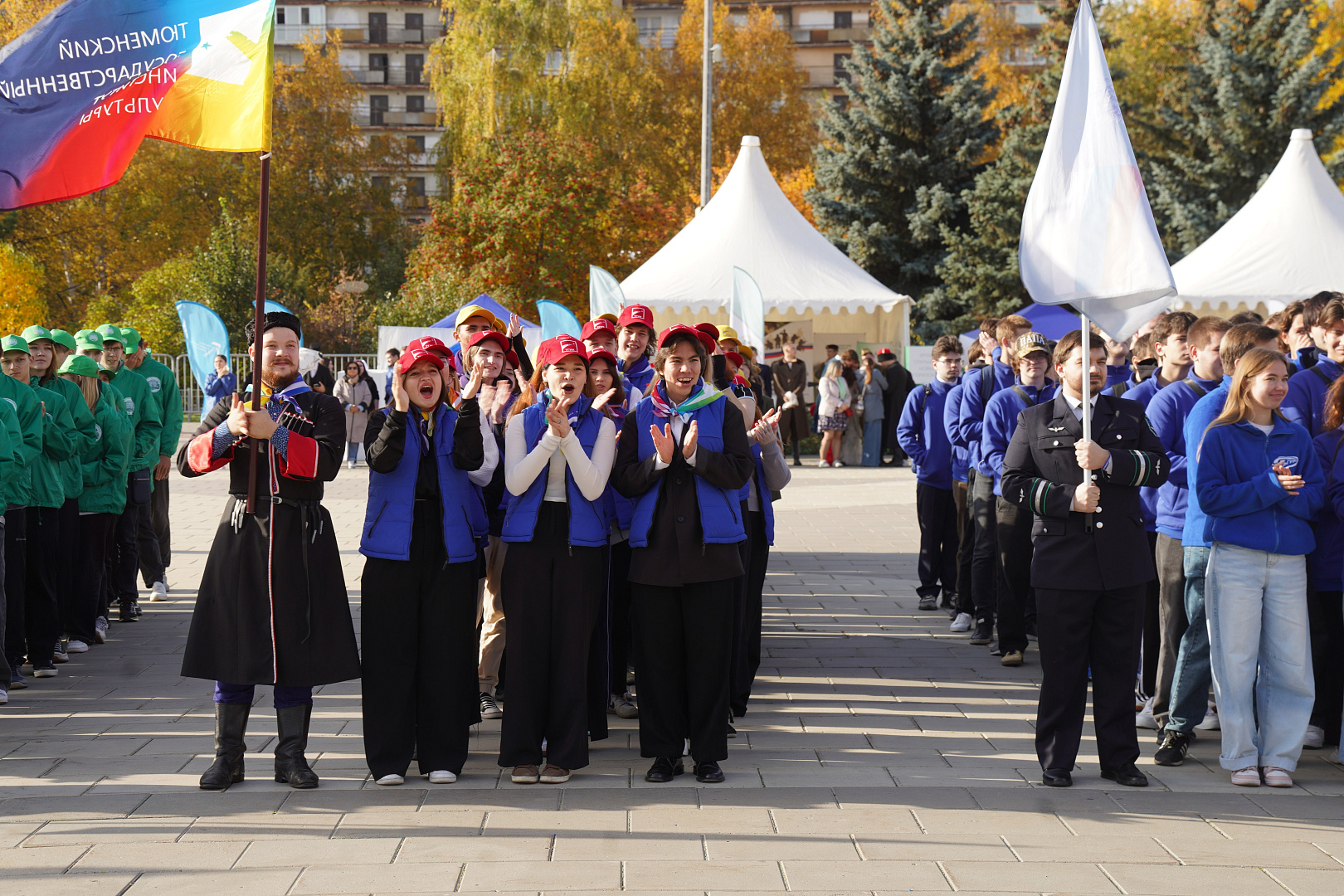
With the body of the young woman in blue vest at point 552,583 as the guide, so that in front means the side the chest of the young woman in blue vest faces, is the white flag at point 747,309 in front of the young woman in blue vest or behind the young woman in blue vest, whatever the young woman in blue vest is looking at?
behind

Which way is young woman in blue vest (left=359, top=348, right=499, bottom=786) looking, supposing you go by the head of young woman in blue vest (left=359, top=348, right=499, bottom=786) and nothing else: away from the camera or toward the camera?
toward the camera

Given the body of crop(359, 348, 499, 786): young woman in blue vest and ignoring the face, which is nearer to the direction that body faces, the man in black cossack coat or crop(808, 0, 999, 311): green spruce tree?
the man in black cossack coat

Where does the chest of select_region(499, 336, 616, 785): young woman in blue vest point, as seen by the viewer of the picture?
toward the camera

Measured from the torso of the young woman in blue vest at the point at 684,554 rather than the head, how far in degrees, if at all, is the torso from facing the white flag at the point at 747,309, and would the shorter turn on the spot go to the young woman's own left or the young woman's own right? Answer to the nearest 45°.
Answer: approximately 180°

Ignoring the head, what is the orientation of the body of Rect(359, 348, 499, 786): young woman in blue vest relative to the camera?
toward the camera

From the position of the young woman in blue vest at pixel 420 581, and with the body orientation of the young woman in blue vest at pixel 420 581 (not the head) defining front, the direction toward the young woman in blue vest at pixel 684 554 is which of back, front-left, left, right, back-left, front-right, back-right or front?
left

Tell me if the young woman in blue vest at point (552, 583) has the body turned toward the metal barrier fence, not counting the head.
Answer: no

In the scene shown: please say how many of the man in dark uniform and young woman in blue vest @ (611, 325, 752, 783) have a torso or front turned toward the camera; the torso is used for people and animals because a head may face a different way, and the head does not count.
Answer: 2

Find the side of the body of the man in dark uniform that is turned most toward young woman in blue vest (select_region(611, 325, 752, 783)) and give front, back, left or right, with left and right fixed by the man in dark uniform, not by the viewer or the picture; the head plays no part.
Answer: right

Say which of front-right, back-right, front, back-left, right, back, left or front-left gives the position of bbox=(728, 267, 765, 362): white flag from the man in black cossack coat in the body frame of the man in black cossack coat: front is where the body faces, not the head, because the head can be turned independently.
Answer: back-left

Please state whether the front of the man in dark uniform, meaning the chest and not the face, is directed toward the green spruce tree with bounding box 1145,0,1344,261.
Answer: no

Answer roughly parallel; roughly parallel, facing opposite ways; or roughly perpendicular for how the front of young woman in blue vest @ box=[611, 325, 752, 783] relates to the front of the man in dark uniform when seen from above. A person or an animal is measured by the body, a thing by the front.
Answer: roughly parallel

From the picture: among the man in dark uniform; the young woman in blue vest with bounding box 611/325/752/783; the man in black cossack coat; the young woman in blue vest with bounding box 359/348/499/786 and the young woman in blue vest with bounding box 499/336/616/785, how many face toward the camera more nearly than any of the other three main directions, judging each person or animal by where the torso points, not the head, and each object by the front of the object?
5

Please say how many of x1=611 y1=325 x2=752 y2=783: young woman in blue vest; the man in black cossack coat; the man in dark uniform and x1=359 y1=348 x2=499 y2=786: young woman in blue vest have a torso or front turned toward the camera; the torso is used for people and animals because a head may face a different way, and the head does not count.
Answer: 4

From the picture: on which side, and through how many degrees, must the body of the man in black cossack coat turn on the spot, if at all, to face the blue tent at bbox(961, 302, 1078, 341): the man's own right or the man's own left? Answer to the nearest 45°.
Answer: approximately 135° to the man's own left

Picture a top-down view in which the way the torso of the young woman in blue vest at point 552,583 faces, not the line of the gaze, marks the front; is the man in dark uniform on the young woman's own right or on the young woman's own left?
on the young woman's own left

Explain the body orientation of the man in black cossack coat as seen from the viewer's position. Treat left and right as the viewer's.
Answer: facing the viewer

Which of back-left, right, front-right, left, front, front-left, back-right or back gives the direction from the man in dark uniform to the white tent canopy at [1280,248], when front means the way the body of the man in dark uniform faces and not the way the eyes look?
back
